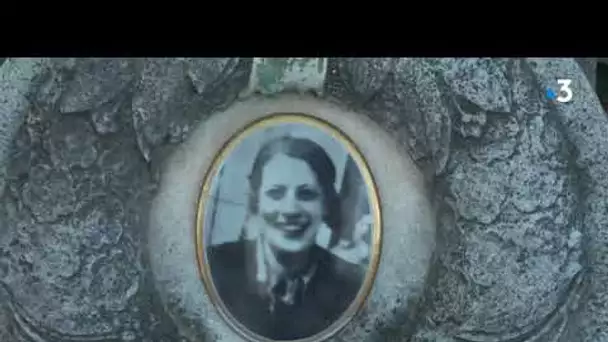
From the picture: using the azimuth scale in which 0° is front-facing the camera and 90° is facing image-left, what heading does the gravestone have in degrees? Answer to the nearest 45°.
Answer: approximately 0°
